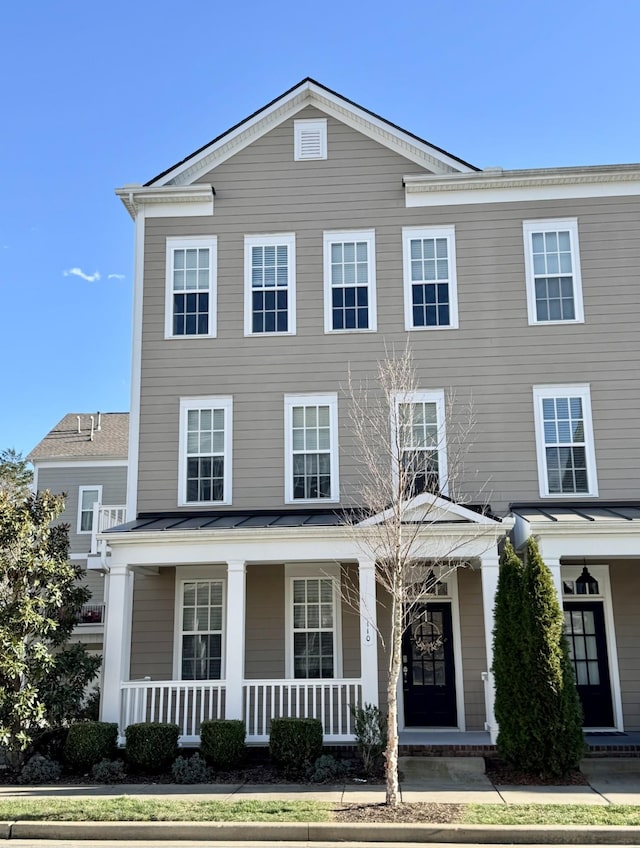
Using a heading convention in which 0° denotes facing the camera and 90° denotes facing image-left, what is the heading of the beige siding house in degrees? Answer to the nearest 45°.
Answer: approximately 0°

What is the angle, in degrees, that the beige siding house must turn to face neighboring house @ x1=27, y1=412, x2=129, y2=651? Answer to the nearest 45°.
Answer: approximately 135° to its right
